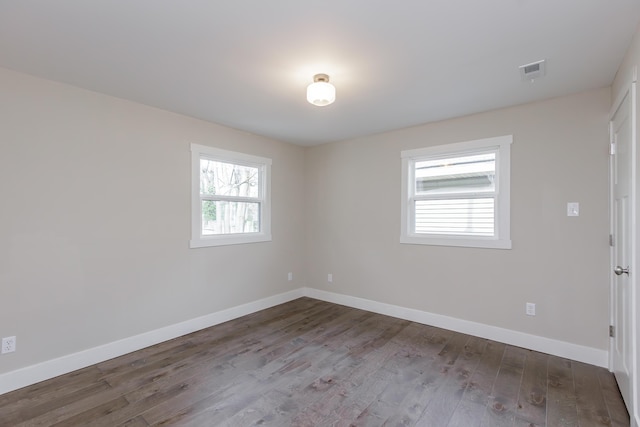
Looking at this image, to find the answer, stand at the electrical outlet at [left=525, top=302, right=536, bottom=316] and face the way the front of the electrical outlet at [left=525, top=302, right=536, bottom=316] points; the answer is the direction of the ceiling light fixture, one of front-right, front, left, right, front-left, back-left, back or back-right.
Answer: front-right

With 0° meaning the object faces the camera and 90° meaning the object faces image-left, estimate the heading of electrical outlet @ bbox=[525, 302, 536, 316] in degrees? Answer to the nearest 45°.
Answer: approximately 0°

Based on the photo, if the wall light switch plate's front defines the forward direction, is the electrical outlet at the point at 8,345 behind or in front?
in front

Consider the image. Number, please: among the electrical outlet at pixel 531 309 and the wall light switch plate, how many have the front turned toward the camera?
2

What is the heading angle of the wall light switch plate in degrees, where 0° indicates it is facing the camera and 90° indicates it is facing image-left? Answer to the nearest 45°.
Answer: approximately 0°
